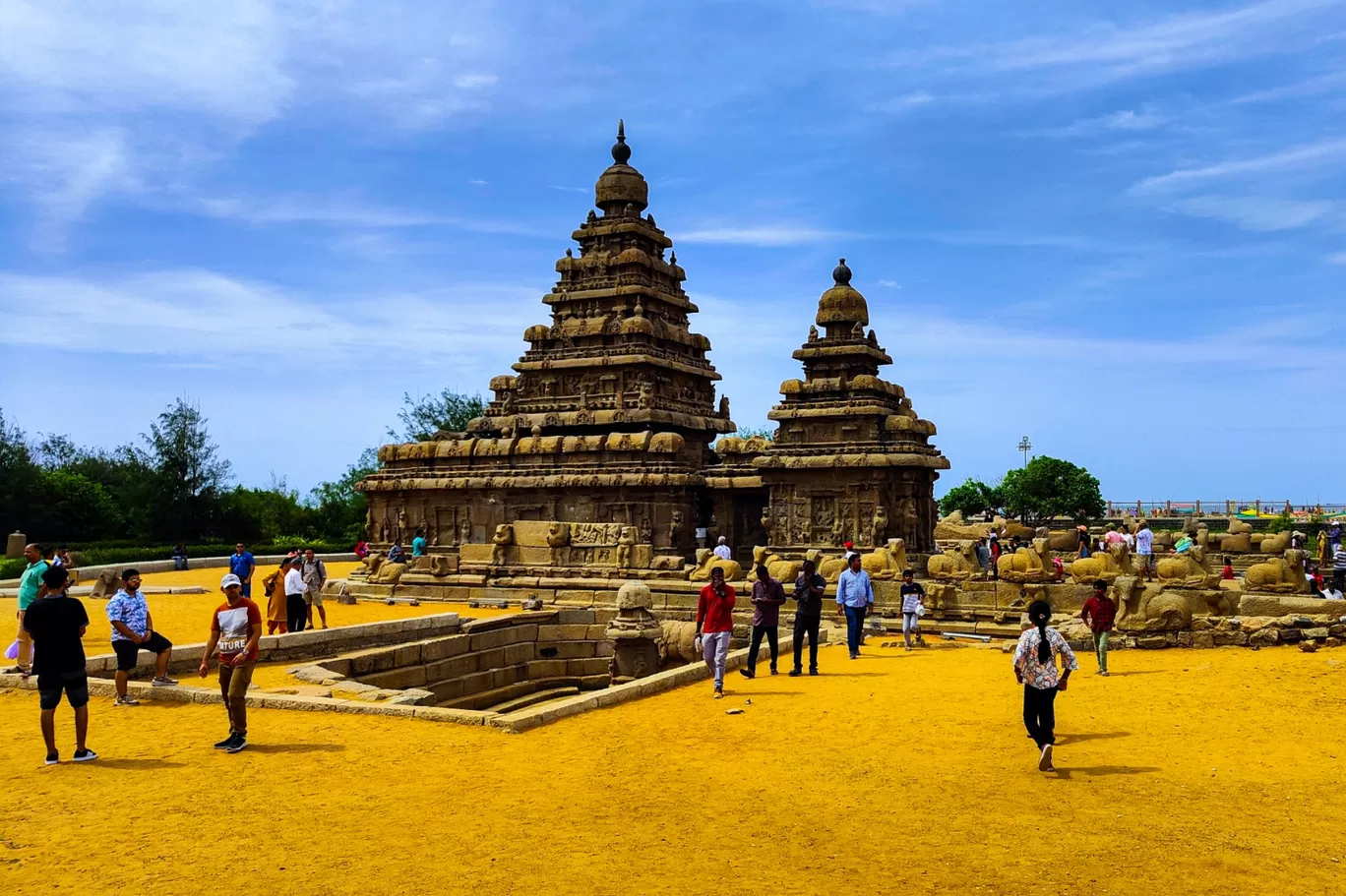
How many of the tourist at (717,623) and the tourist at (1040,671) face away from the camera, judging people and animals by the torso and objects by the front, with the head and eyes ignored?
1

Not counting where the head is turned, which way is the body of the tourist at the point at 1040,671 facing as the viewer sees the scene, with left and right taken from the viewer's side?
facing away from the viewer

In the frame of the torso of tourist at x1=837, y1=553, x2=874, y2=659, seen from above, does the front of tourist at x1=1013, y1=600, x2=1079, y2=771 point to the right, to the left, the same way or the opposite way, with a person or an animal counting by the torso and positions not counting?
the opposite way

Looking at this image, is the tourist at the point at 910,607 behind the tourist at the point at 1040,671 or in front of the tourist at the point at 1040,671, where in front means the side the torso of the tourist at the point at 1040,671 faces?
in front

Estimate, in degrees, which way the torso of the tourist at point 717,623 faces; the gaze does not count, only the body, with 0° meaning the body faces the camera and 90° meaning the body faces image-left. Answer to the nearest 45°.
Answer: approximately 0°

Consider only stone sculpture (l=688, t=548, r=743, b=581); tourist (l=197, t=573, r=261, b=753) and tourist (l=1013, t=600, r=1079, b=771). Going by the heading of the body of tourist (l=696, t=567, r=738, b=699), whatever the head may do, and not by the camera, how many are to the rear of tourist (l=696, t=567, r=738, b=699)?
1

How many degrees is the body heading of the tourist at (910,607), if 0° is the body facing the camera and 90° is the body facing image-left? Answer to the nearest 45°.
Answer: approximately 0°

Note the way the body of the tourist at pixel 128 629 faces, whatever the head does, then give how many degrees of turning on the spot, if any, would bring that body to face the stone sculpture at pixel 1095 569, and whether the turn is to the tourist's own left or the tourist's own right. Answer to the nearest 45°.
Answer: approximately 45° to the tourist's own left

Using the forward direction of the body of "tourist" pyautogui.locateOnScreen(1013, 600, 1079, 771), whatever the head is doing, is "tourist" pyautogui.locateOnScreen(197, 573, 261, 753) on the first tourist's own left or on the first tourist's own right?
on the first tourist's own left

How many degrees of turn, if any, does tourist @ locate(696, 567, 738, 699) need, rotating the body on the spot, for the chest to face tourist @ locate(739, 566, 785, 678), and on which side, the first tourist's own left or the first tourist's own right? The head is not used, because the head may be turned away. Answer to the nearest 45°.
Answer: approximately 135° to the first tourist's own left

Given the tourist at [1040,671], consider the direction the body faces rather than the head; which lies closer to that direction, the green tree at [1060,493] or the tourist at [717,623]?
the green tree

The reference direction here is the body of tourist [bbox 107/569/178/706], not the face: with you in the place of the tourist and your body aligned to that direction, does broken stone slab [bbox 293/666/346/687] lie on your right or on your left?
on your left

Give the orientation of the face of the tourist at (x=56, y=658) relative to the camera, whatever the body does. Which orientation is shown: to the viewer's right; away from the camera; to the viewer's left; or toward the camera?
away from the camera
